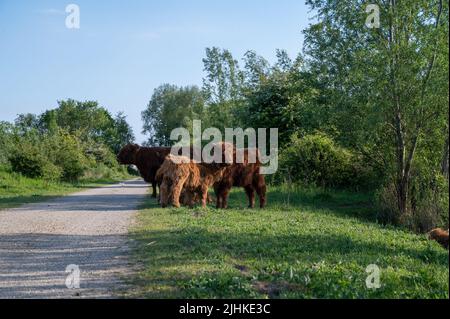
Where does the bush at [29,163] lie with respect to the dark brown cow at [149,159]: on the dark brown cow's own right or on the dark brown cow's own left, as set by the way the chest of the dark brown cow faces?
on the dark brown cow's own right

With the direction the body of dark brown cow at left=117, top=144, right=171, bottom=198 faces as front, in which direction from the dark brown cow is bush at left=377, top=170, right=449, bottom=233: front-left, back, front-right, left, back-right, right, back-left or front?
back-left

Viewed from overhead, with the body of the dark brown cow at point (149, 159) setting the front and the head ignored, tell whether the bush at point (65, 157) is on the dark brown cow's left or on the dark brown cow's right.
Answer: on the dark brown cow's right

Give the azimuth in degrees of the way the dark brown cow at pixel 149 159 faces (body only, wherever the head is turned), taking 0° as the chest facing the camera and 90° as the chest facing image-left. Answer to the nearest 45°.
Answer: approximately 90°
